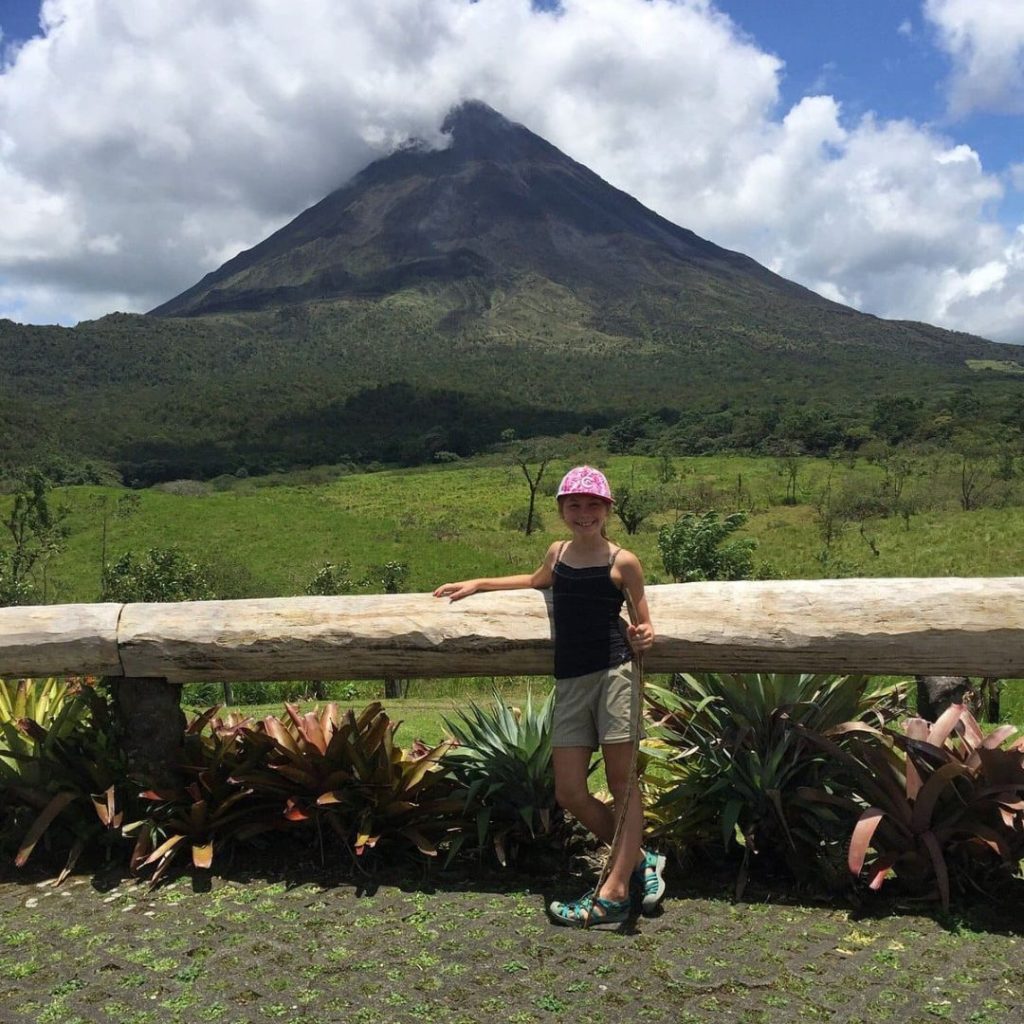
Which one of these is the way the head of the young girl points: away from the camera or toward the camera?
toward the camera

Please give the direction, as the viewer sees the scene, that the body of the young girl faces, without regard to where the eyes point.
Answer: toward the camera

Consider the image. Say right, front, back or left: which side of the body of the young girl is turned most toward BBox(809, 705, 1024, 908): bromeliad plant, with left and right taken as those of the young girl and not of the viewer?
left

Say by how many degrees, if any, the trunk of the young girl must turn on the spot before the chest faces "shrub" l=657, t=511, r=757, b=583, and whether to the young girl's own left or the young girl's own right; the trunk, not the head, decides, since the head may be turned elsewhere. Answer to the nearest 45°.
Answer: approximately 180°

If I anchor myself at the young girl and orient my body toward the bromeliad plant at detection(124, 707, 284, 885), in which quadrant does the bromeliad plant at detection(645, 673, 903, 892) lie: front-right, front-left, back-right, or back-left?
back-right

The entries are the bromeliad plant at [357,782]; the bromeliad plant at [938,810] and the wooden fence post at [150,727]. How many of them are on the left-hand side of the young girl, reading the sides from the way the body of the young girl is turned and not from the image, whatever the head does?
1

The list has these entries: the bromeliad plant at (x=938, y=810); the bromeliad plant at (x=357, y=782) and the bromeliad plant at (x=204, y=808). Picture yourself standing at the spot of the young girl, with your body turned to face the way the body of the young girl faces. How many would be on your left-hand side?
1

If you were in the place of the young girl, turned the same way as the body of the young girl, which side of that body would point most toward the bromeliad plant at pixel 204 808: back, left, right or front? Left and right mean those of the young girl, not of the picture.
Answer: right

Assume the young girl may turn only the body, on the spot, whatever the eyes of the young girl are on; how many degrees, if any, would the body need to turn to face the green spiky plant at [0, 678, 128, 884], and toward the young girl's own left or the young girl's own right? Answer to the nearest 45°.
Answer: approximately 90° to the young girl's own right

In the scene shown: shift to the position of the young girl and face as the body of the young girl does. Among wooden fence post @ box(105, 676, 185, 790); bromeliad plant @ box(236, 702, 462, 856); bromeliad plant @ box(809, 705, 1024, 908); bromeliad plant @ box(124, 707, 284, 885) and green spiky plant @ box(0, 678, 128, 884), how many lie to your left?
1
